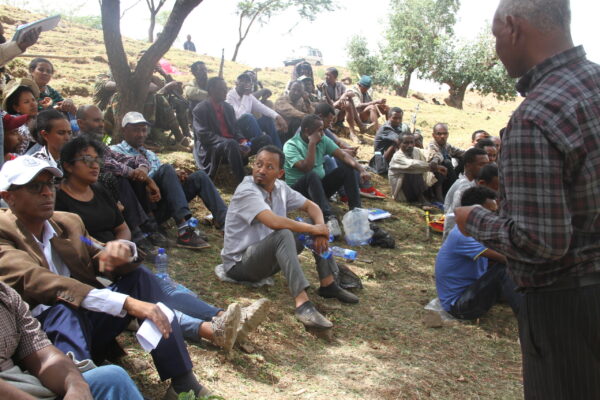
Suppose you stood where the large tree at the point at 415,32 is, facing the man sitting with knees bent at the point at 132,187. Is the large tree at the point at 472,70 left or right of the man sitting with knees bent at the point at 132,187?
left

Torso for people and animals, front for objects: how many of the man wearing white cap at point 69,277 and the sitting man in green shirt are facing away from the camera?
0

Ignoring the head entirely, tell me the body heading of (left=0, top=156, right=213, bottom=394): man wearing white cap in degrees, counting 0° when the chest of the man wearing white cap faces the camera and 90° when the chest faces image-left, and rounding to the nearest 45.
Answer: approximately 315°

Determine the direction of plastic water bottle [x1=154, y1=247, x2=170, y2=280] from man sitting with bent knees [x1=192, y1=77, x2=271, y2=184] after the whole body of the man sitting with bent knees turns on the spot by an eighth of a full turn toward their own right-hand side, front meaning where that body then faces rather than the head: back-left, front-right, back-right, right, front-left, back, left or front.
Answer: front

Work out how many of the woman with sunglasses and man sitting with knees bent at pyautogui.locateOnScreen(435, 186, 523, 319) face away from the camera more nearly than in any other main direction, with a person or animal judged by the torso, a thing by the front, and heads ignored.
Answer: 0

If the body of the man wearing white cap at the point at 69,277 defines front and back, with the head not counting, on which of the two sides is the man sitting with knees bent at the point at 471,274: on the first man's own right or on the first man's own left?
on the first man's own left

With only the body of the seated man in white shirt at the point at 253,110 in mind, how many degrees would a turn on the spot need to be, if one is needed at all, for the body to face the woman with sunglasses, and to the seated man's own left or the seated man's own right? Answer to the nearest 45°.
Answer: approximately 45° to the seated man's own right

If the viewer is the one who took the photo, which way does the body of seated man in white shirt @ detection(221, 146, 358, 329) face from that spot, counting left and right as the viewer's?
facing the viewer and to the right of the viewer

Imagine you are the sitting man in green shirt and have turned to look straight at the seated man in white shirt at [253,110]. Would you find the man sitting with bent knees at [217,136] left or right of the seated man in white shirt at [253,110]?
left
